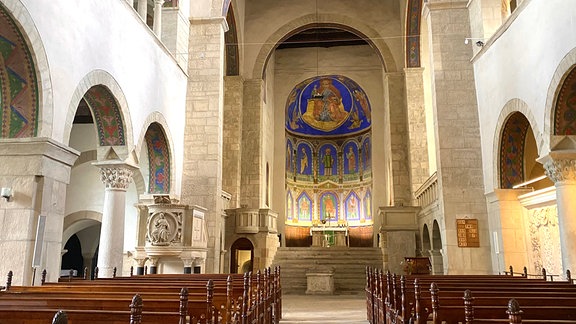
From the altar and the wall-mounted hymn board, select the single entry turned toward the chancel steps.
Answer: the altar

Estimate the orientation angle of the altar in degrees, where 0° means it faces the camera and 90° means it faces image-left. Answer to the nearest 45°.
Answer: approximately 0°
